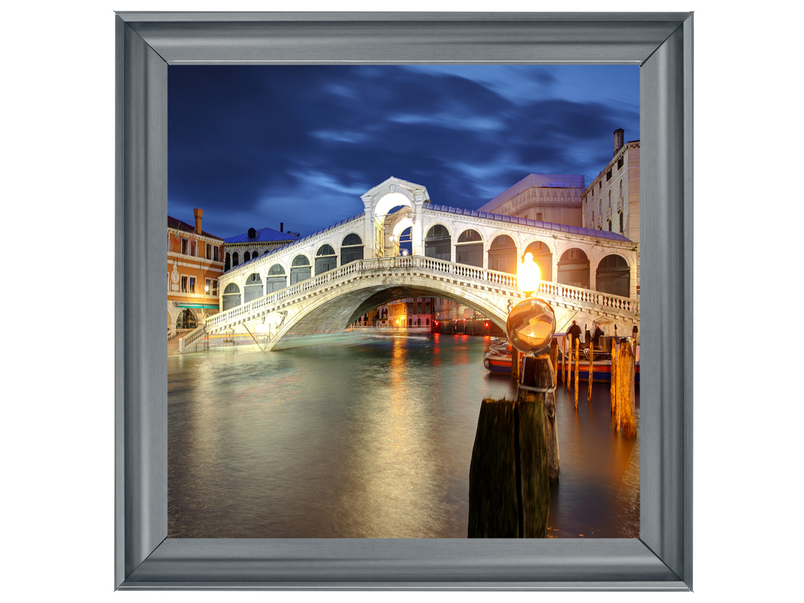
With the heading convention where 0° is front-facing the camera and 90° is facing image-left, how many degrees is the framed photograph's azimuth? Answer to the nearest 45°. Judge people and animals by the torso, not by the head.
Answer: approximately 0°
